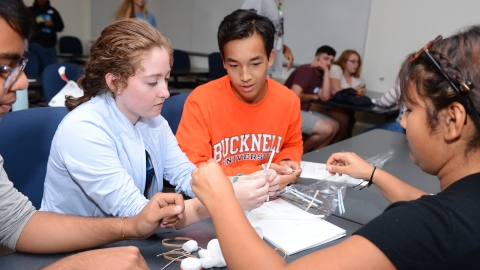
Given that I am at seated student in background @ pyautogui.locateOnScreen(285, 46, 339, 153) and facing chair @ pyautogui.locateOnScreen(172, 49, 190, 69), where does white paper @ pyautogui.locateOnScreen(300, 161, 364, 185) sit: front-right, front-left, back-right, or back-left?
back-left

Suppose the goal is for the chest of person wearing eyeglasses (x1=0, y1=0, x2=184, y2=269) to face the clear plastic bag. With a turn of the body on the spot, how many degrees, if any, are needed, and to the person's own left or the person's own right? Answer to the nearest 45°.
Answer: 0° — they already face it

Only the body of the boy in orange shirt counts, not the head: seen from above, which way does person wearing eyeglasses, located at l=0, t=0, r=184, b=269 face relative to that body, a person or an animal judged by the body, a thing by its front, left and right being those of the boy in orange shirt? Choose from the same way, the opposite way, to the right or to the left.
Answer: to the left

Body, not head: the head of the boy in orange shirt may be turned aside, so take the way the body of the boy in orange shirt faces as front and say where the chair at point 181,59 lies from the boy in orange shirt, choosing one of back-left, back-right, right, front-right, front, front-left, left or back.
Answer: back

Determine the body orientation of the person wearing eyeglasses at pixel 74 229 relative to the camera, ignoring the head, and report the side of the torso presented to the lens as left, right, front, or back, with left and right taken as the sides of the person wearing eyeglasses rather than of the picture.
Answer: right

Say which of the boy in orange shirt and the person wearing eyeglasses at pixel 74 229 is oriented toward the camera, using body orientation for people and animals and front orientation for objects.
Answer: the boy in orange shirt

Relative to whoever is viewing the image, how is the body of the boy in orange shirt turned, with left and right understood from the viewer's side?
facing the viewer

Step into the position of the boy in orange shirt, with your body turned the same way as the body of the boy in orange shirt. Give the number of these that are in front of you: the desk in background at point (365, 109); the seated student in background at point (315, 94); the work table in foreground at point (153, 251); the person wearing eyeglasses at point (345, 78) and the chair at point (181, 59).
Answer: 1

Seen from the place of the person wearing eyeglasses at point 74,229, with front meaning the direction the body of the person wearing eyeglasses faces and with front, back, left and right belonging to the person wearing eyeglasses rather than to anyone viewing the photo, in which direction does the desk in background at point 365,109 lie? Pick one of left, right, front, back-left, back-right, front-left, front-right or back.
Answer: front-left

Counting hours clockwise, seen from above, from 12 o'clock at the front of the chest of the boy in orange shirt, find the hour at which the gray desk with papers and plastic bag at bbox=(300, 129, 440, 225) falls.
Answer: The gray desk with papers and plastic bag is roughly at 9 o'clock from the boy in orange shirt.

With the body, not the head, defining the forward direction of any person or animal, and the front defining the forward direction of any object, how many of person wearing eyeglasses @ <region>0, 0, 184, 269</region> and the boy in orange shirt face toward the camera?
1

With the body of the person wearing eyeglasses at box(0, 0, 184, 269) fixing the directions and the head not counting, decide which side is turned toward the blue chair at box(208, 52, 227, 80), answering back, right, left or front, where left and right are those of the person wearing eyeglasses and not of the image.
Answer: left

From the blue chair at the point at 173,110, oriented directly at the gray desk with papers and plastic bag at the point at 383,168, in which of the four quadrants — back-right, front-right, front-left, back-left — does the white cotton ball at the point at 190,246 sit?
front-right

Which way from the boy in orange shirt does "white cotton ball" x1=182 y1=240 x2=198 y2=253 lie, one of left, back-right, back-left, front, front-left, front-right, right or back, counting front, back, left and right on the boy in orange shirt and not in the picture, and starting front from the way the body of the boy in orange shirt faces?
front
